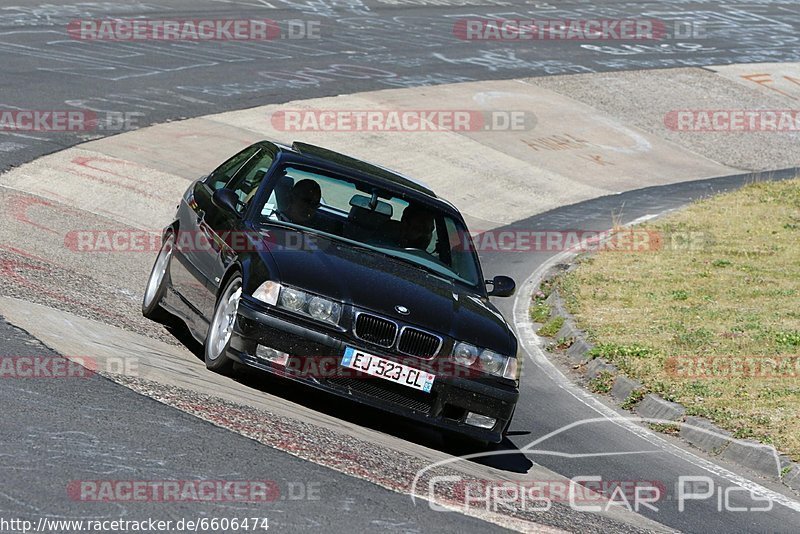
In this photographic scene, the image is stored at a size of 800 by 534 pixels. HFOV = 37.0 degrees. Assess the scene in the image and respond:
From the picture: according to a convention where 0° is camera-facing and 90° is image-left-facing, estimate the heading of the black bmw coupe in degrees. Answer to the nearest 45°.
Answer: approximately 315°
